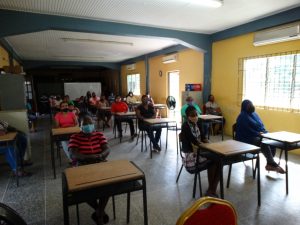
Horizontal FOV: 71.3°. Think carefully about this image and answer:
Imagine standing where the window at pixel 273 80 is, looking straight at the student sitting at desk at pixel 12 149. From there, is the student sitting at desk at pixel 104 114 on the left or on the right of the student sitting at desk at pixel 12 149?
right

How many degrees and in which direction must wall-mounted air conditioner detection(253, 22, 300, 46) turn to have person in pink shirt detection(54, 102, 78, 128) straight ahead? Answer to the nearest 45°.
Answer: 0° — it already faces them

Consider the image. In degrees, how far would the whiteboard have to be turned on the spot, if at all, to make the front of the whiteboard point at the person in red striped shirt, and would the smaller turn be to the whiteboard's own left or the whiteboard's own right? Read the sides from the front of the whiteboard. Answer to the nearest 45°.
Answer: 0° — it already faces them

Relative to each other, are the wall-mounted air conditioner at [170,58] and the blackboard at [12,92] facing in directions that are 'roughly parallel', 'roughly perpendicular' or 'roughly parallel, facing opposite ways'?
roughly perpendicular

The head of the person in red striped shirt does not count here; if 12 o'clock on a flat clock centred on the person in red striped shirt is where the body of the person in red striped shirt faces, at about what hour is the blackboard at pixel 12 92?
The blackboard is roughly at 5 o'clock from the person in red striped shirt.

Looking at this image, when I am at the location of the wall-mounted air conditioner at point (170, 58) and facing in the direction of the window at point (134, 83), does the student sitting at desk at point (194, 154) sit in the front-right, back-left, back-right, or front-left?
back-left

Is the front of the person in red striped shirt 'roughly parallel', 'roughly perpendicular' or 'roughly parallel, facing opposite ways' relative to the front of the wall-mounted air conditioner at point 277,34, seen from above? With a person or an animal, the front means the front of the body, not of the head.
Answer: roughly perpendicular
